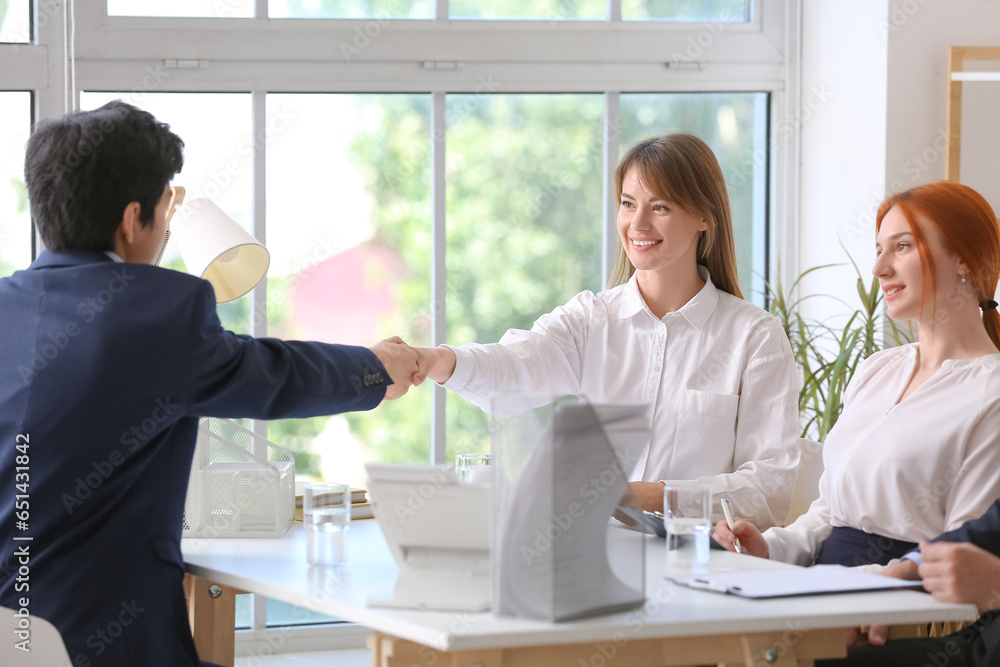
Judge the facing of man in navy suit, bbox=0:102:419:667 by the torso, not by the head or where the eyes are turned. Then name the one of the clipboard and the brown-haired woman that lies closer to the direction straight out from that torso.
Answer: the brown-haired woman

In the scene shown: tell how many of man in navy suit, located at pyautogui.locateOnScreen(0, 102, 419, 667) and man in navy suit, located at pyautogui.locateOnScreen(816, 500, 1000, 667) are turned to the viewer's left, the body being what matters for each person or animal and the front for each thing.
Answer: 1

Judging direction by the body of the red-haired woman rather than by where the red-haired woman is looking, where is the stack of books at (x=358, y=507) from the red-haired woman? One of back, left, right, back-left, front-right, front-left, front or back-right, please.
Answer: front-right

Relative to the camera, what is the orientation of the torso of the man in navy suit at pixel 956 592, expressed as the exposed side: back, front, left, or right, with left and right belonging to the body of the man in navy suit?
left

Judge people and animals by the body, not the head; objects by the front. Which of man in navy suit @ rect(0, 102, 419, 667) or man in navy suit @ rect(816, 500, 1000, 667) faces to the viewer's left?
man in navy suit @ rect(816, 500, 1000, 667)

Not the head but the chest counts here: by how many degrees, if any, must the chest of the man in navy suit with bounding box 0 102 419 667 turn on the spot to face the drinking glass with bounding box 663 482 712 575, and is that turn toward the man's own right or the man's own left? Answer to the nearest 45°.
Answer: approximately 45° to the man's own right

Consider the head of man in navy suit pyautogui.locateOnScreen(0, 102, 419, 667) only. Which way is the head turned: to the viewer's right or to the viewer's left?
to the viewer's right

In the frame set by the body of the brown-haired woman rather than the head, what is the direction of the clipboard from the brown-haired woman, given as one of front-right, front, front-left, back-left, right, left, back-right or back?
front-left

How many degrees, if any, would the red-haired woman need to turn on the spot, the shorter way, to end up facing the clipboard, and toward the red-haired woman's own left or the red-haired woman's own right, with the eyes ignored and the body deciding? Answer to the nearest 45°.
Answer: approximately 45° to the red-haired woman's own left

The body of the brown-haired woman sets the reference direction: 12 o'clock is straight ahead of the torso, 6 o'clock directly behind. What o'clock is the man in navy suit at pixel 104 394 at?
The man in navy suit is roughly at 12 o'clock from the brown-haired woman.
